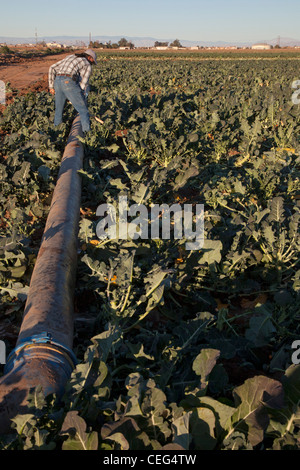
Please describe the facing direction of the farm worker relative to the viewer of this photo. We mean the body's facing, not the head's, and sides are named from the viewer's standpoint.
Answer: facing away from the viewer and to the right of the viewer

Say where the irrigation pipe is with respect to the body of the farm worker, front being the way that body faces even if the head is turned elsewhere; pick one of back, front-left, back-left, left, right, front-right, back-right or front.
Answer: back-right
